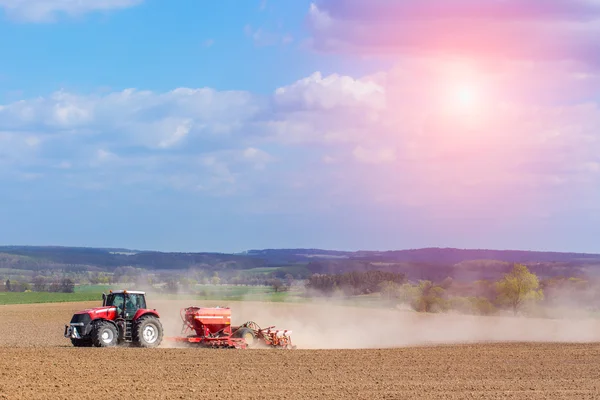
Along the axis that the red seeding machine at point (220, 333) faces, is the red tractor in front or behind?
in front

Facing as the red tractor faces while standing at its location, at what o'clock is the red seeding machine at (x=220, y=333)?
The red seeding machine is roughly at 7 o'clock from the red tractor.

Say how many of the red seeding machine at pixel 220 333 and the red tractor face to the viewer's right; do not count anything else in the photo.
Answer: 0

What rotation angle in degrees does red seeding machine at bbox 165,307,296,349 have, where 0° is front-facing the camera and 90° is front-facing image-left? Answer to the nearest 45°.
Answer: approximately 90°

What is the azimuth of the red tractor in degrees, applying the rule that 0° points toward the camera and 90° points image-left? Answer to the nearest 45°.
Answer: approximately 45°
